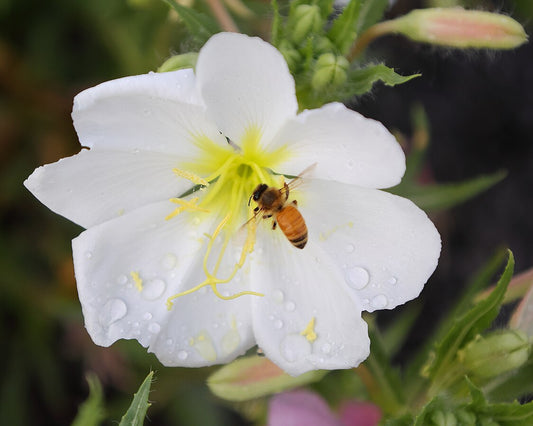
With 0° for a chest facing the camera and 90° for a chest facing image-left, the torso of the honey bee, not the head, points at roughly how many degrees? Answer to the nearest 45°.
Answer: approximately 135°
